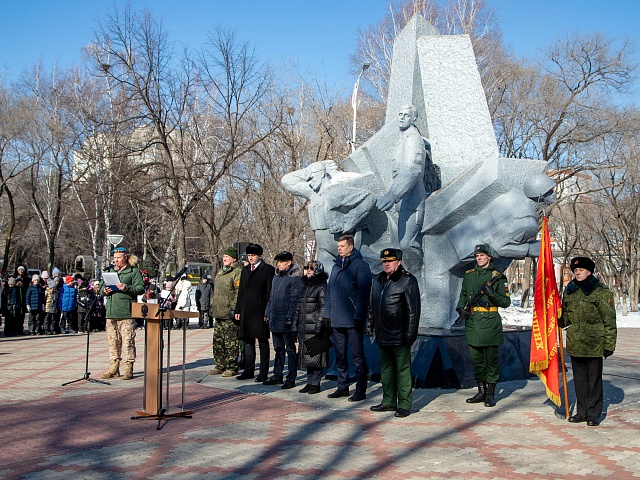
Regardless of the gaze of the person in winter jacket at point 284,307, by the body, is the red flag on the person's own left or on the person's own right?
on the person's own left

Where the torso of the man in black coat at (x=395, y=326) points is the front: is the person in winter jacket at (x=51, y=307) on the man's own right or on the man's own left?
on the man's own right

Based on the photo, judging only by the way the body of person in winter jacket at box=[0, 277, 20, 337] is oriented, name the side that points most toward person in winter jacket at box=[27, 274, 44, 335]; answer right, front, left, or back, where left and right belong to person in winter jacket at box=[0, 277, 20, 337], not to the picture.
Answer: left

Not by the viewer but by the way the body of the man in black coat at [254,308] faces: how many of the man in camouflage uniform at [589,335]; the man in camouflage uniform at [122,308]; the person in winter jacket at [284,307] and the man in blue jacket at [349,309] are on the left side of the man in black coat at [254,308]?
3

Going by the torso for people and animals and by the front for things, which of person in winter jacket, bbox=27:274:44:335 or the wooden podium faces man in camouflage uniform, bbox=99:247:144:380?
the person in winter jacket

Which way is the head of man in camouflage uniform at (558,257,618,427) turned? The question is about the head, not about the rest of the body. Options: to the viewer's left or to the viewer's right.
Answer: to the viewer's left

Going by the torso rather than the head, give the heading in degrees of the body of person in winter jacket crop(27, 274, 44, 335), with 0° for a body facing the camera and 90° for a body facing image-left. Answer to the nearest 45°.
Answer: approximately 0°

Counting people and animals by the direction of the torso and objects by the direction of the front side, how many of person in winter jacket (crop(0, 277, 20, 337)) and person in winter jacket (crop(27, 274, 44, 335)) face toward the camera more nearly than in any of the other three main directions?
2
